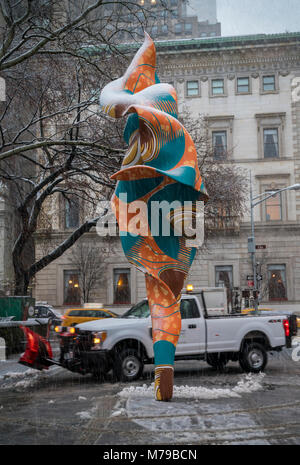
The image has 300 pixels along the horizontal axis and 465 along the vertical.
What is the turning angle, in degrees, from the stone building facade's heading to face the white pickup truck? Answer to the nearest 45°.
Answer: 0° — it already faces it

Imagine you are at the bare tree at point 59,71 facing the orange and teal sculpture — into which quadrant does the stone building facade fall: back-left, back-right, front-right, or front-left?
back-left

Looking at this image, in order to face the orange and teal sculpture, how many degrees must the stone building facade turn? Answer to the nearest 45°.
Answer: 0° — it already faces it

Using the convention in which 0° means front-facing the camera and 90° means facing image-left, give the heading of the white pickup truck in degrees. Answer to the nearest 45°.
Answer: approximately 45°
